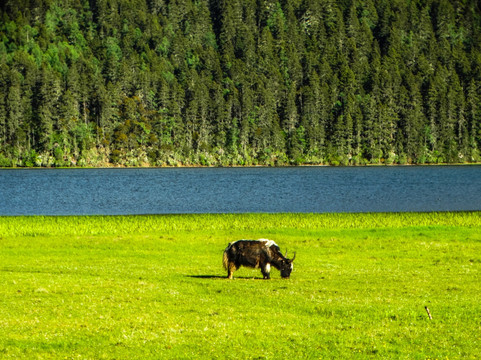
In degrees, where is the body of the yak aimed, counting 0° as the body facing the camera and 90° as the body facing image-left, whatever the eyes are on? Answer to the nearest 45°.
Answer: approximately 270°
